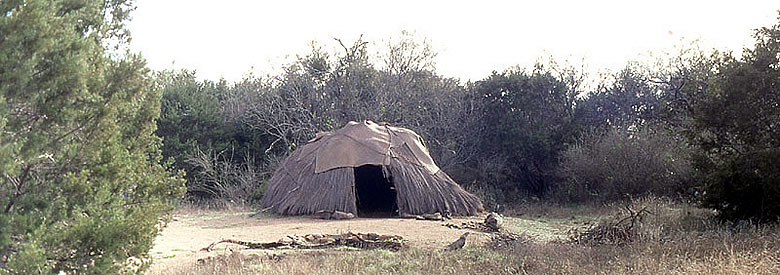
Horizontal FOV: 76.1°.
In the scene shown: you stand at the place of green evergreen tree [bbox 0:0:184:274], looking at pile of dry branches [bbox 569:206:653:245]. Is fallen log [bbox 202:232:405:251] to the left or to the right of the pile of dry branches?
left

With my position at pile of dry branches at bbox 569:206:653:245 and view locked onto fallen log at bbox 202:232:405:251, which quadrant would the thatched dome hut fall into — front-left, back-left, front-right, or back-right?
front-right

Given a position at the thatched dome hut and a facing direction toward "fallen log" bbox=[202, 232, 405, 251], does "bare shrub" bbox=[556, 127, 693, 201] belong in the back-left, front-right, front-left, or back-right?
back-left

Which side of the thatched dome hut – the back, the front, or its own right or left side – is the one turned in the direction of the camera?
front

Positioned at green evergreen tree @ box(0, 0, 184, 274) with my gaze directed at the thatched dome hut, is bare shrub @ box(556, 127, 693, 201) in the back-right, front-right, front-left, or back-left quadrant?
front-right

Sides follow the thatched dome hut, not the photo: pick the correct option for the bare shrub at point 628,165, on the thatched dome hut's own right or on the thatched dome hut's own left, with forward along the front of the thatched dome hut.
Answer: on the thatched dome hut's own left

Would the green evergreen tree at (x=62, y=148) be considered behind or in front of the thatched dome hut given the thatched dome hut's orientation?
in front

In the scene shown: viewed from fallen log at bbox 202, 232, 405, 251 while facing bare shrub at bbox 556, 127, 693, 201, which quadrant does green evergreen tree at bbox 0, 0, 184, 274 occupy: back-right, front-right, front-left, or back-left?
back-right

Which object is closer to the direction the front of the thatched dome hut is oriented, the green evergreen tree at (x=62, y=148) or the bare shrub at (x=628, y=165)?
the green evergreen tree

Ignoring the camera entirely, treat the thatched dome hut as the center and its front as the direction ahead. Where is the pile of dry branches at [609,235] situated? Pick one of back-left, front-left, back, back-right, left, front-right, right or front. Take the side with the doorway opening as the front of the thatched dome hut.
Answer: front-left

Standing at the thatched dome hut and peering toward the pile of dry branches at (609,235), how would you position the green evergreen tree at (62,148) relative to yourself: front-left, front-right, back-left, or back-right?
front-right

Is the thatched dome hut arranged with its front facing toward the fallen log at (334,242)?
yes
